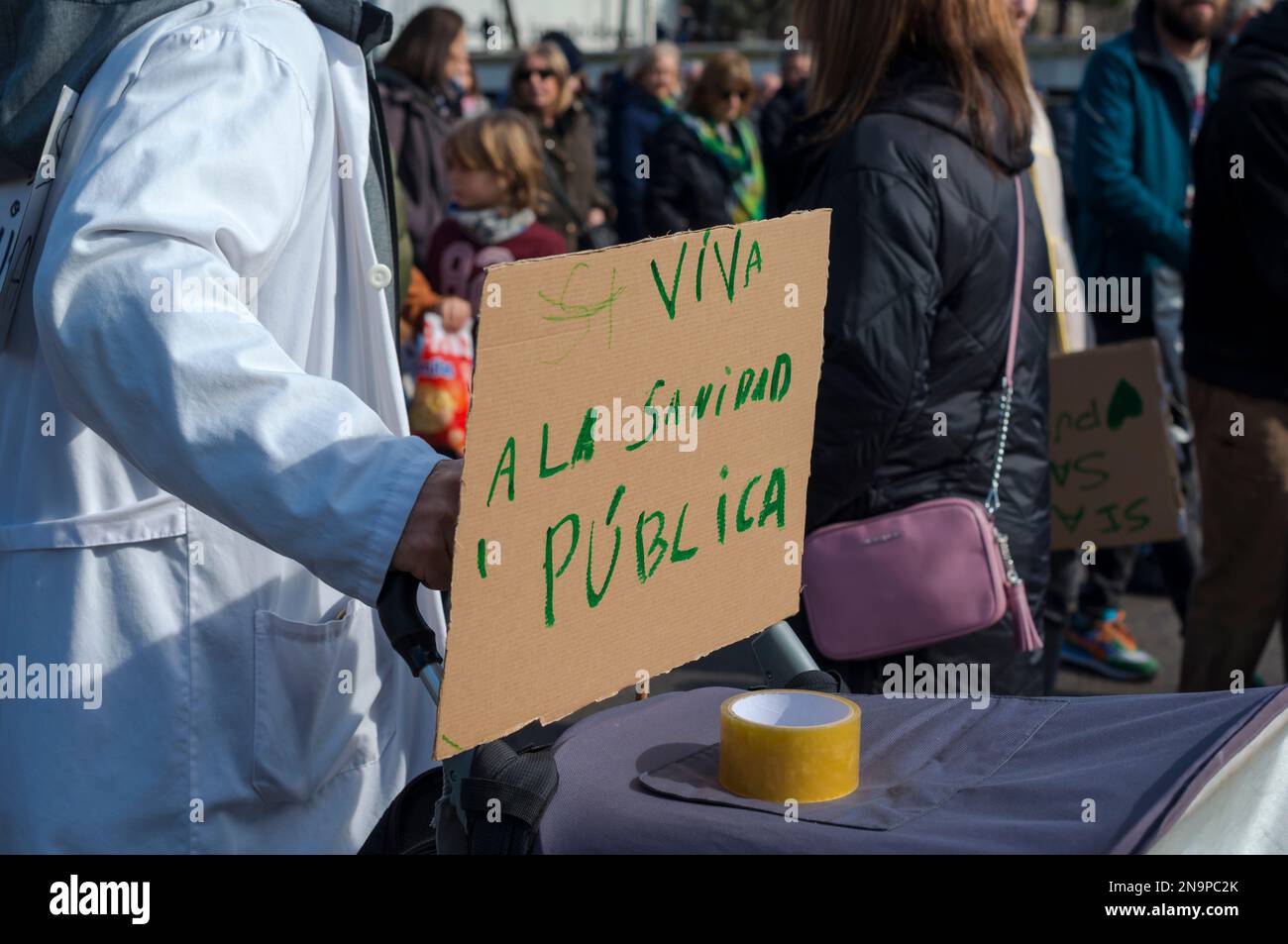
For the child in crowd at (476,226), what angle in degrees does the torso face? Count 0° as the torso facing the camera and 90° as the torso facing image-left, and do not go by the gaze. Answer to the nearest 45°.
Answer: approximately 45°

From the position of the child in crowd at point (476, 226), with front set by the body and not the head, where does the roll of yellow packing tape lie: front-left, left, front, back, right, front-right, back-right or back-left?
front-left

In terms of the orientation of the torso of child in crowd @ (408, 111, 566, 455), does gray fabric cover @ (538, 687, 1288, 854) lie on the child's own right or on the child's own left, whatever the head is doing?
on the child's own left

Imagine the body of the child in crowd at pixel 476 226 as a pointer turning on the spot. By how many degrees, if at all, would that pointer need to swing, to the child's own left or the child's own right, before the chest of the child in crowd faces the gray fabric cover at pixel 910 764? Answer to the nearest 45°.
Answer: approximately 45° to the child's own left
